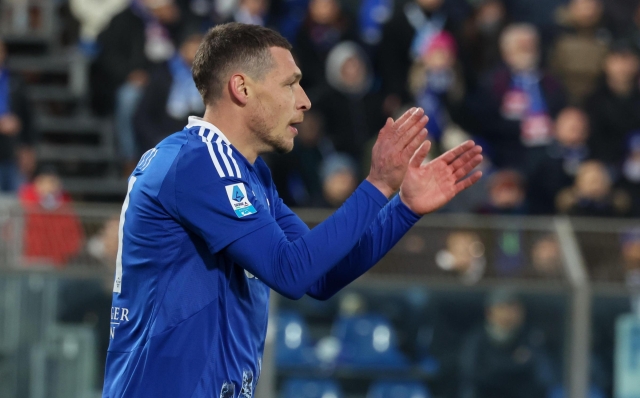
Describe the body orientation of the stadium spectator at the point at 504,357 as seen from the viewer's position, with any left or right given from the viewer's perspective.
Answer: facing the viewer

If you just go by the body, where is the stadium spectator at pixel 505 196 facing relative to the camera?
toward the camera

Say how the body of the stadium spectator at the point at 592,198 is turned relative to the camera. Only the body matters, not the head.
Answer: toward the camera

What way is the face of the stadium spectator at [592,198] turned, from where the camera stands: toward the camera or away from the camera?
toward the camera

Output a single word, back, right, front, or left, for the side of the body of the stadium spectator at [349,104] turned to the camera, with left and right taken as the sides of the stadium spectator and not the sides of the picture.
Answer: front

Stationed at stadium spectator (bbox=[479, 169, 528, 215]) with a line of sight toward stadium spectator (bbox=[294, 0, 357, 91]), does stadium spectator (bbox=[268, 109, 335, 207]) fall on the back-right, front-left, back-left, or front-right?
front-left

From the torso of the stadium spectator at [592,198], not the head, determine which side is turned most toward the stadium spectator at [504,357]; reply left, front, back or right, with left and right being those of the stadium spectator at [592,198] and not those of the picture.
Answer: front

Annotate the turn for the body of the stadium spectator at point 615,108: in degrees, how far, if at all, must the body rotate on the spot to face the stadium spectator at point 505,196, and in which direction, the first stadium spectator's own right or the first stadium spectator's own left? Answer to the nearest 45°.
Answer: approximately 45° to the first stadium spectator's own right

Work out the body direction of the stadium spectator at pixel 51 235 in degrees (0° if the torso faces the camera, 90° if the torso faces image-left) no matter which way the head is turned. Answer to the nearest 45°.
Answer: approximately 0°

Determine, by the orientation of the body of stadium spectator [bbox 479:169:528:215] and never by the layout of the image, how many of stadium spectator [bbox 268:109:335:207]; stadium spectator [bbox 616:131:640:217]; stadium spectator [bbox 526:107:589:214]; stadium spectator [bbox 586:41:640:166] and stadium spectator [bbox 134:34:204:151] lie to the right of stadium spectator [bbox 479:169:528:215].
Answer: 2

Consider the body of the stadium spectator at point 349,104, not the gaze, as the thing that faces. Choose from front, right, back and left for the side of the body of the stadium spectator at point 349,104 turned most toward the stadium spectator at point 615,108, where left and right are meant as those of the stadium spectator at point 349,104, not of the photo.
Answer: left

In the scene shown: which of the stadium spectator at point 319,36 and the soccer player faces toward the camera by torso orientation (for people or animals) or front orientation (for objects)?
the stadium spectator

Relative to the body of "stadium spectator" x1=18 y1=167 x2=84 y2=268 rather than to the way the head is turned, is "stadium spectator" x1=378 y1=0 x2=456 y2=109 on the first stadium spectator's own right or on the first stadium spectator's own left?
on the first stadium spectator's own left

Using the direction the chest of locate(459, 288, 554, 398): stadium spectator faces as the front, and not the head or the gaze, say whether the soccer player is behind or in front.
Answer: in front

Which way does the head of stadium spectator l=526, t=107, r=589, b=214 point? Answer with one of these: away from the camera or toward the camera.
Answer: toward the camera

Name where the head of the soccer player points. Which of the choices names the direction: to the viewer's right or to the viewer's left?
to the viewer's right

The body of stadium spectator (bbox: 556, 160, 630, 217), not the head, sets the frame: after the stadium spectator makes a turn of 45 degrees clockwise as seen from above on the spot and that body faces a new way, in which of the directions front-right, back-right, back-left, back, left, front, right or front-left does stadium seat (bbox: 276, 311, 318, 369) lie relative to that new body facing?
front

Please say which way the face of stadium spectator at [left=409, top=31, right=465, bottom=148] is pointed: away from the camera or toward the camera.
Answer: toward the camera

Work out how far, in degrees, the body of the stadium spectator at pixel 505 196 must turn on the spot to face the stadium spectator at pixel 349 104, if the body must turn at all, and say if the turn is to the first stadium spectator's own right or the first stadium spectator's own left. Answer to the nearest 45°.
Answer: approximately 135° to the first stadium spectator's own right
